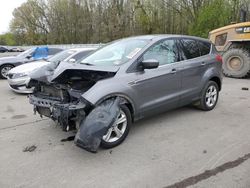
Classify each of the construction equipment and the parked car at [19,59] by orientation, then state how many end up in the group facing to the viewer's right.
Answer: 1

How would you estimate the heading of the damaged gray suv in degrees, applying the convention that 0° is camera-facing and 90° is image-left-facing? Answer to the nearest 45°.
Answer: approximately 45°

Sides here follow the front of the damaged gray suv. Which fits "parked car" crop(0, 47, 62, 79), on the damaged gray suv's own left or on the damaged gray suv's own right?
on the damaged gray suv's own right

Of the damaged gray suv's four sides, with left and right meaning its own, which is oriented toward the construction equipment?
back

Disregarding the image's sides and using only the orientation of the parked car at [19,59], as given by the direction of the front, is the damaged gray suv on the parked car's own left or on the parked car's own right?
on the parked car's own left

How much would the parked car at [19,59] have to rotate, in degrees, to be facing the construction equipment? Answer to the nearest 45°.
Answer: approximately 180°

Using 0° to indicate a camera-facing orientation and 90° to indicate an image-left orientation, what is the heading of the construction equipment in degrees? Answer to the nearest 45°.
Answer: approximately 270°

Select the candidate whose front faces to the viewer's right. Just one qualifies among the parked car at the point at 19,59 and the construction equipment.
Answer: the construction equipment
